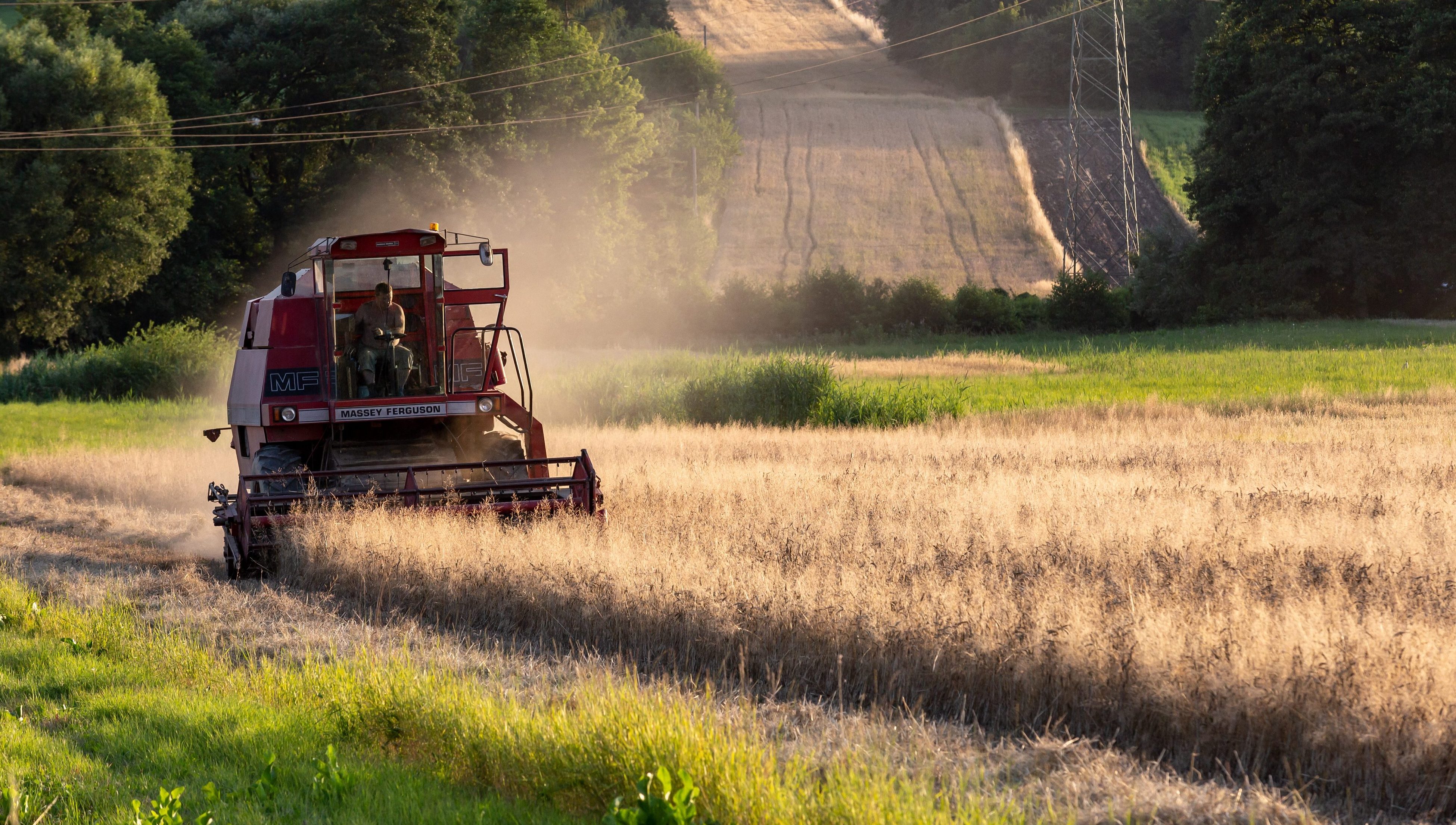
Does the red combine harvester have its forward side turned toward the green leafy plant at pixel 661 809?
yes

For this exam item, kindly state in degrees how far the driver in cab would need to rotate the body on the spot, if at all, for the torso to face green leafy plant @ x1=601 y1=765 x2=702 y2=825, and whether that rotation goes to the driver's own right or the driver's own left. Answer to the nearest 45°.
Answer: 0° — they already face it

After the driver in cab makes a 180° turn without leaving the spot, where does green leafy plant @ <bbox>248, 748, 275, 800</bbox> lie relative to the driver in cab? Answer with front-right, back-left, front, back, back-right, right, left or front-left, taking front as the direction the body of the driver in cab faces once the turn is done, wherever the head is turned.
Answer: back

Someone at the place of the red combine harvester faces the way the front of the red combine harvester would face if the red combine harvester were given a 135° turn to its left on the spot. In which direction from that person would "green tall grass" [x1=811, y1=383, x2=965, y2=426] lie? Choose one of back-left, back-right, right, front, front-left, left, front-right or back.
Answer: front

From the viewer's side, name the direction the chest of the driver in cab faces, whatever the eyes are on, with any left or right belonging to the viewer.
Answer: facing the viewer

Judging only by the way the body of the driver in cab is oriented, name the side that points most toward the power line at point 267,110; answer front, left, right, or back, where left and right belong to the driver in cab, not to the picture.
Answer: back

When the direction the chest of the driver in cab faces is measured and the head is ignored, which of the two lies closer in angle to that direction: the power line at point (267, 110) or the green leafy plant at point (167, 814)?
the green leafy plant

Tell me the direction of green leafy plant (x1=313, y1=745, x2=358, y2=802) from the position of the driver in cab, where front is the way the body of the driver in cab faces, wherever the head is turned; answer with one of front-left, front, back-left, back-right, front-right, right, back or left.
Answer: front

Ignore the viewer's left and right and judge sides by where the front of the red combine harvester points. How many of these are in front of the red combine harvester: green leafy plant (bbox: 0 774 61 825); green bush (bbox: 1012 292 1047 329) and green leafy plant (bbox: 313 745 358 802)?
2

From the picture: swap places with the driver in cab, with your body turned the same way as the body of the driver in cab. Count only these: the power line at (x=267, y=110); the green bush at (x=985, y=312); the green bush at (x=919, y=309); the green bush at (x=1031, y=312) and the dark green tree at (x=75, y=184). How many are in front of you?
0

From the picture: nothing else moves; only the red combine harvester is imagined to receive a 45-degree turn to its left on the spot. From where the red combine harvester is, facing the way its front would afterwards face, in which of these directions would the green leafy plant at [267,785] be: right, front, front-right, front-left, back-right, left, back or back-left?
front-right

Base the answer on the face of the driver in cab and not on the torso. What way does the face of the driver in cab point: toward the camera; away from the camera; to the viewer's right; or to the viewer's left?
toward the camera

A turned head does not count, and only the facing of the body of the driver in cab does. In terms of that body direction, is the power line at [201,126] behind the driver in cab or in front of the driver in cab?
behind

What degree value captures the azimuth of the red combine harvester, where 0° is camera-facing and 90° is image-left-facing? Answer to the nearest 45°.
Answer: approximately 0°

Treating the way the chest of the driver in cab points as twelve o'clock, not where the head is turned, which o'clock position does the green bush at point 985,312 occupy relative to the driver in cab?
The green bush is roughly at 7 o'clock from the driver in cab.

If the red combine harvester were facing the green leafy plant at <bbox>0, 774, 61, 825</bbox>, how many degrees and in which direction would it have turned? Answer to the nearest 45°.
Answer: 0° — it already faces it

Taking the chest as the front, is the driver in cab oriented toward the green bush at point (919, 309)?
no

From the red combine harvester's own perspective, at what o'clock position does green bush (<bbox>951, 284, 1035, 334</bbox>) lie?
The green bush is roughly at 7 o'clock from the red combine harvester.

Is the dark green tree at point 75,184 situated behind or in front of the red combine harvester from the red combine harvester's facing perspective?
behind

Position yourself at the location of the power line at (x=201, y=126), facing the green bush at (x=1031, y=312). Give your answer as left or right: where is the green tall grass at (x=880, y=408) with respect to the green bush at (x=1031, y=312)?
right
